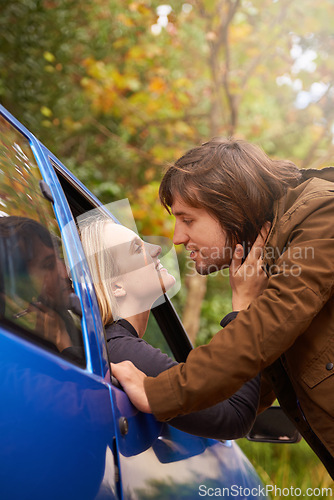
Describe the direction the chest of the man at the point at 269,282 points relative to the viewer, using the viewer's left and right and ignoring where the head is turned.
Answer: facing to the left of the viewer

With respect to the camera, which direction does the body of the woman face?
to the viewer's right

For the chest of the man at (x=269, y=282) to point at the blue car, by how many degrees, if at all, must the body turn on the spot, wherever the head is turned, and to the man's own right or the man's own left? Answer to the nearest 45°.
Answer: approximately 45° to the man's own left

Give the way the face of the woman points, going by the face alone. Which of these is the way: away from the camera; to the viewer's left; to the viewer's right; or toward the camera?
to the viewer's right

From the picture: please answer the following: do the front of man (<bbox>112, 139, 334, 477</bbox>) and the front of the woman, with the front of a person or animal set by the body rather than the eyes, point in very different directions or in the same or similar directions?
very different directions

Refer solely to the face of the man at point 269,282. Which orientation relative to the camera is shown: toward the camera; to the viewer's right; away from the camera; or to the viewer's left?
to the viewer's left
